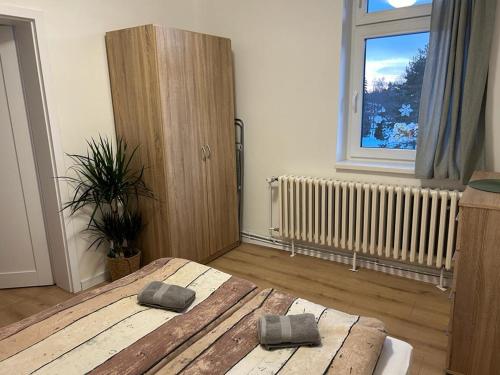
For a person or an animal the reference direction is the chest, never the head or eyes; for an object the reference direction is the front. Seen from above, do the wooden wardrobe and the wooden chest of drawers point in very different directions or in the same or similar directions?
very different directions

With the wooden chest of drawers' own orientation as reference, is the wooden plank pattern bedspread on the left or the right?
on its left

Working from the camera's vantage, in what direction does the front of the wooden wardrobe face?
facing the viewer and to the right of the viewer

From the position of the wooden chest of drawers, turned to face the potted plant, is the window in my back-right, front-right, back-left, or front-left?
front-right

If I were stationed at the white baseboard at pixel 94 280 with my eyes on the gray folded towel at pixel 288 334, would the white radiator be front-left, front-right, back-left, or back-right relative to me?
front-left

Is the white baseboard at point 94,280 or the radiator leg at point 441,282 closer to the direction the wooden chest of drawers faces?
the white baseboard

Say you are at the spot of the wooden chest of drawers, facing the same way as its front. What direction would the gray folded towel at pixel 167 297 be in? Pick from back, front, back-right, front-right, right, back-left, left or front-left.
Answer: front-left

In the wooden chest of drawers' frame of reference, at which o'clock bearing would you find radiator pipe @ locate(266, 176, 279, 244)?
The radiator pipe is roughly at 1 o'clock from the wooden chest of drawers.

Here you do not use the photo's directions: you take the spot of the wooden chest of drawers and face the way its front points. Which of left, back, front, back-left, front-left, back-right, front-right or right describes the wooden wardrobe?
front

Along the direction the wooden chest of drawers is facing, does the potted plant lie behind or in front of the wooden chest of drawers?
in front

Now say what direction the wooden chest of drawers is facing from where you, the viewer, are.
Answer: facing to the left of the viewer

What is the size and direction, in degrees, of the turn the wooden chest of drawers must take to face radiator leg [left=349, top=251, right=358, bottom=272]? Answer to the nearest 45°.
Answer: approximately 45° to its right

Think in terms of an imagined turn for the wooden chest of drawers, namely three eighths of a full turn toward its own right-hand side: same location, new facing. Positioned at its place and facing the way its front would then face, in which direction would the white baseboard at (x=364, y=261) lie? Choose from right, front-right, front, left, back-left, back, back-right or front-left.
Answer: left

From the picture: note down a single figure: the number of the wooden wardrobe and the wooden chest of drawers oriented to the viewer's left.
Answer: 1

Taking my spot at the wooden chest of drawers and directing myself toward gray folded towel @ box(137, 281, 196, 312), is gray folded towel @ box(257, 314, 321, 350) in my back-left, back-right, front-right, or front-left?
front-left
